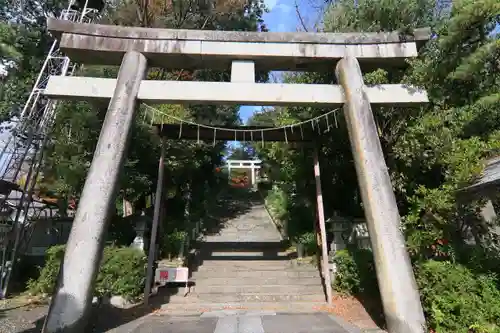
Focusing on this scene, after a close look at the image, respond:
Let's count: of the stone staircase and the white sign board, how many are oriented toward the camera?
2

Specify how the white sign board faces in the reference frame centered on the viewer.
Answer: facing the viewer

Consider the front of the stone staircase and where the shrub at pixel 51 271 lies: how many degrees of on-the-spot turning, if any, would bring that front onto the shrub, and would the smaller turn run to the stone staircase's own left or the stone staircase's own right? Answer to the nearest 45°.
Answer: approximately 90° to the stone staircase's own right

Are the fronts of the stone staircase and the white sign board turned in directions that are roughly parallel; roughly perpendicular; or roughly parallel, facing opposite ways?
roughly parallel

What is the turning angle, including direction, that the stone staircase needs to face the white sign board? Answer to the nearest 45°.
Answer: approximately 90° to its right

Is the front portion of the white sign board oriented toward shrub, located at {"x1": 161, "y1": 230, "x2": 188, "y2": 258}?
no

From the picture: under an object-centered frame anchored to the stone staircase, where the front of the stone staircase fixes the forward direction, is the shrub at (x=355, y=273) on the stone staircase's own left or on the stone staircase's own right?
on the stone staircase's own left

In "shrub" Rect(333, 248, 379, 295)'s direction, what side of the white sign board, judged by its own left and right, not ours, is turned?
left

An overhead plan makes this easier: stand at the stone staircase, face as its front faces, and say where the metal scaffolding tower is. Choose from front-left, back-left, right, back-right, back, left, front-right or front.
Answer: right

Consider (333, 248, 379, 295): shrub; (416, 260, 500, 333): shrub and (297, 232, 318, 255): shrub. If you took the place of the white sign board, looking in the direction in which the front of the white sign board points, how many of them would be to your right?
0

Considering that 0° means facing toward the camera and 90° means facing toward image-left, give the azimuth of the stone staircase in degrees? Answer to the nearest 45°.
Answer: approximately 0°

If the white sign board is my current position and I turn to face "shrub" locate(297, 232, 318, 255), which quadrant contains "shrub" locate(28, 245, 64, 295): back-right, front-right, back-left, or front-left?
back-left

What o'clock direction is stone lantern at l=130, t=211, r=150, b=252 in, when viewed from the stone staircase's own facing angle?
The stone lantern is roughly at 3 o'clock from the stone staircase.
